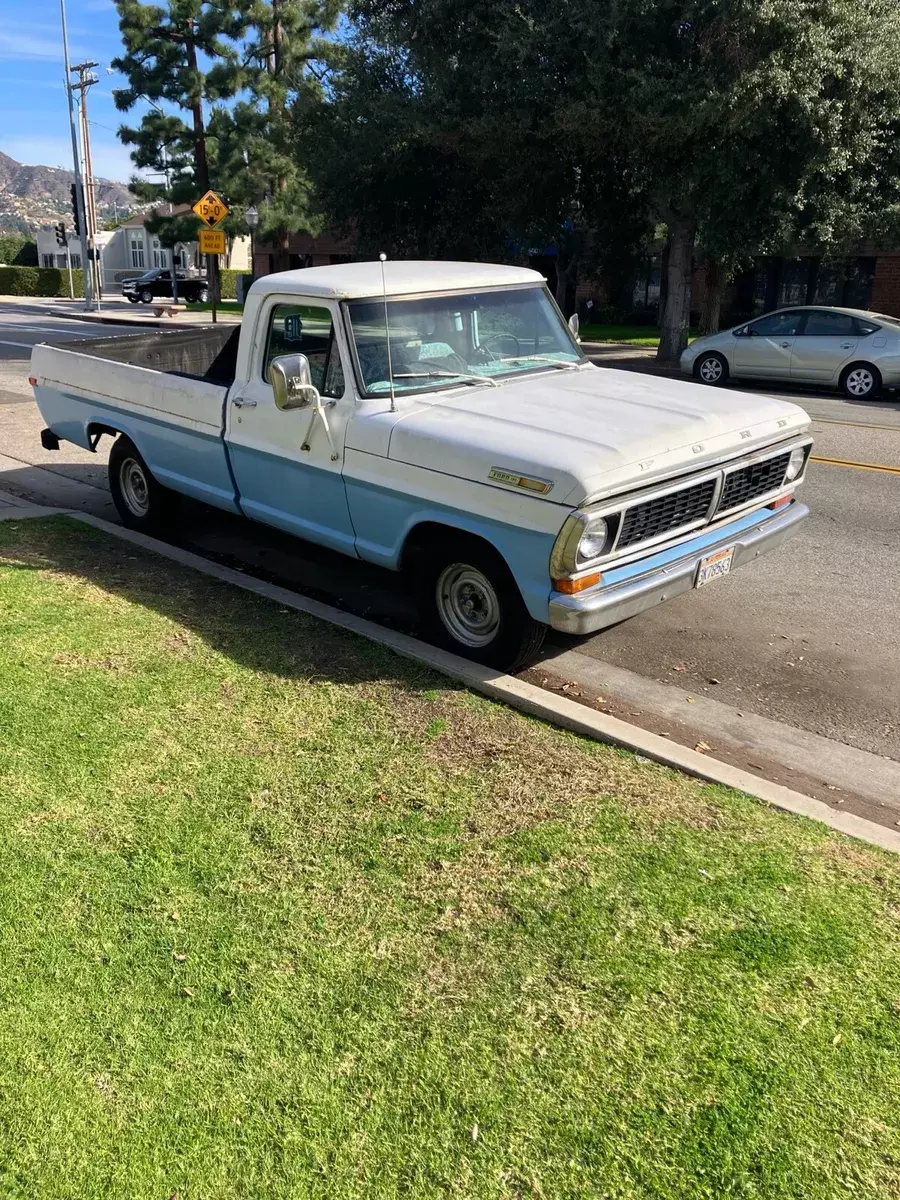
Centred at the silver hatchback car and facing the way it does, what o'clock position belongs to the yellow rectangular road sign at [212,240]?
The yellow rectangular road sign is roughly at 1 o'clock from the silver hatchback car.

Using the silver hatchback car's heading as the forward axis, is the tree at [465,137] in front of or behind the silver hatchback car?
in front

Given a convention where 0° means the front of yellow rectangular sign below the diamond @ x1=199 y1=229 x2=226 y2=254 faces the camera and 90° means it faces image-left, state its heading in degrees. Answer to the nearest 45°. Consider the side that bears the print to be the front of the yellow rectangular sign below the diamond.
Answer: approximately 0°

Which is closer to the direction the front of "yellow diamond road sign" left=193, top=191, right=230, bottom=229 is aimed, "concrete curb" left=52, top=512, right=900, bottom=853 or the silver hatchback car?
the concrete curb

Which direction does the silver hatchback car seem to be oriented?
to the viewer's left

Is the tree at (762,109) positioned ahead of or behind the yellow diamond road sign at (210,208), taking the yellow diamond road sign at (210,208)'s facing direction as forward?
ahead

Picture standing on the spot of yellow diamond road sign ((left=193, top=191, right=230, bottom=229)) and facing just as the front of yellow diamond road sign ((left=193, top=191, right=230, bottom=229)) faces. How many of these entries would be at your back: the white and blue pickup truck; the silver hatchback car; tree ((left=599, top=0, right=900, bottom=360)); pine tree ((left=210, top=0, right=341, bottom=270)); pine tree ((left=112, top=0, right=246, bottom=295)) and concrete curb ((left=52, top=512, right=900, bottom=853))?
2

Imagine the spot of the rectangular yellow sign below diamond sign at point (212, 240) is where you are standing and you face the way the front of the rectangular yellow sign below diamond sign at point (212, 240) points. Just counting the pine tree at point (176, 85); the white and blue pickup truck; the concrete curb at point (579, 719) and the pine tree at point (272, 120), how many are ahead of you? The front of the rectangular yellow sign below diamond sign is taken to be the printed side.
2

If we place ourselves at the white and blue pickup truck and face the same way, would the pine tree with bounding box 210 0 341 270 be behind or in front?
behind

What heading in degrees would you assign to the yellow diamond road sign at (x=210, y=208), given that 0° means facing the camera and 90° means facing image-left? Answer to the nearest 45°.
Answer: approximately 0°

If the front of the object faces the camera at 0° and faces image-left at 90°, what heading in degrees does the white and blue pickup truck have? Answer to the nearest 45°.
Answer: approximately 315°

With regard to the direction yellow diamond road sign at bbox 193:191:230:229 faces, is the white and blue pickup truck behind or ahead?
ahead

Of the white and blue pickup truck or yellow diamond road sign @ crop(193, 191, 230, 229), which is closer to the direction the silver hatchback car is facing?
the yellow diamond road sign
